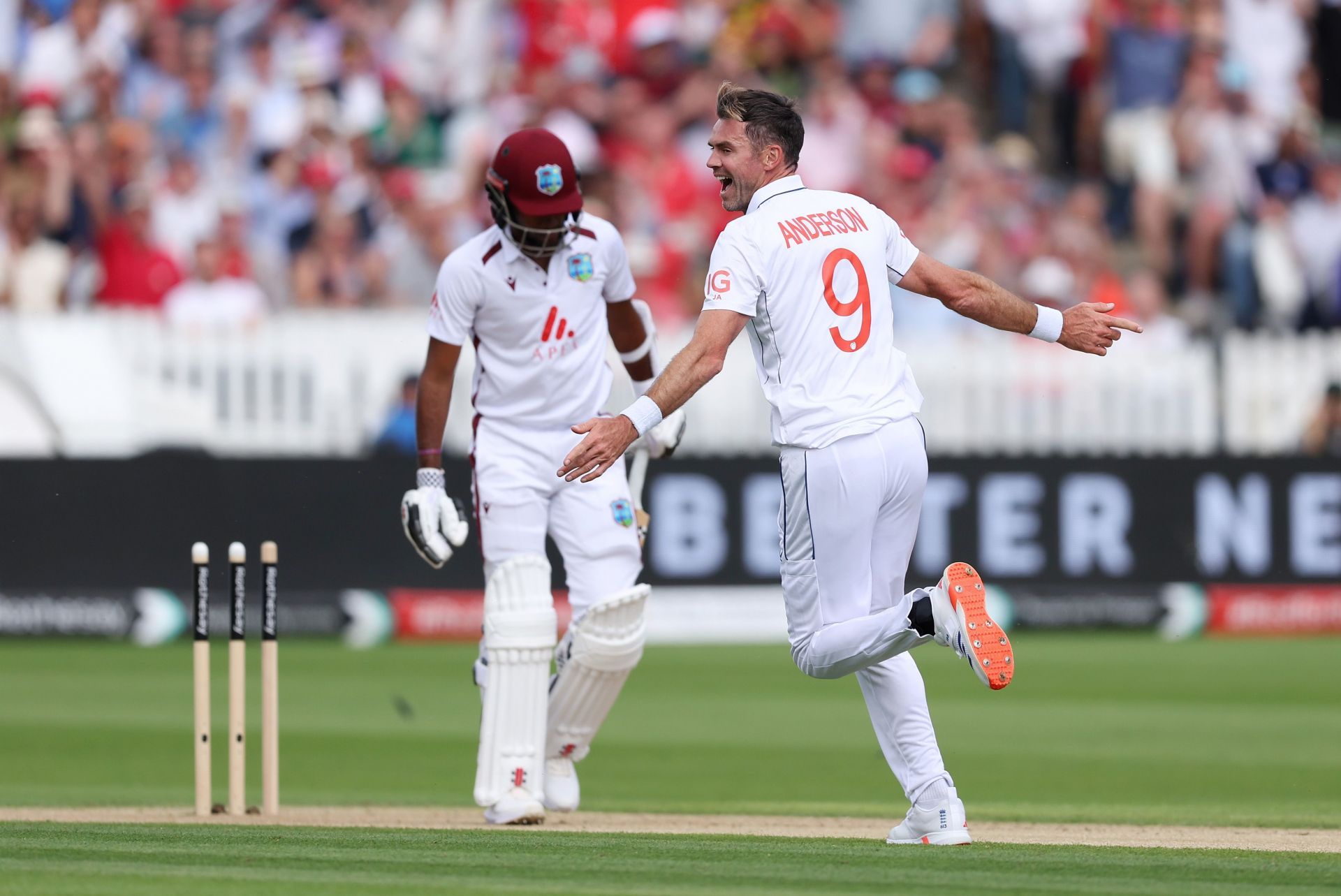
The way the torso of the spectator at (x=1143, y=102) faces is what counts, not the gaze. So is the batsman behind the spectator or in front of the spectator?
in front

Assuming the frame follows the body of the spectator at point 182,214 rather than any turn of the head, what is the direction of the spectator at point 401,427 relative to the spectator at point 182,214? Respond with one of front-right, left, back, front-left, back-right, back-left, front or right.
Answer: front-left

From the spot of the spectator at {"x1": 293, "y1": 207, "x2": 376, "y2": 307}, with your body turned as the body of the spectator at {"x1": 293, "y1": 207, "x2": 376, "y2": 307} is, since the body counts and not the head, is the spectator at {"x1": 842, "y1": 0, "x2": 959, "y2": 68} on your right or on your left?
on your left

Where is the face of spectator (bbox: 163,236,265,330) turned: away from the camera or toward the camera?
toward the camera

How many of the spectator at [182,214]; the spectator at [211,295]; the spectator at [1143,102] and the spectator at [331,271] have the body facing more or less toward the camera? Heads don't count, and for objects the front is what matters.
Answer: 4

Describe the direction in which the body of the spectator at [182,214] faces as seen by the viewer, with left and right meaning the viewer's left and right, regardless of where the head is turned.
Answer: facing the viewer

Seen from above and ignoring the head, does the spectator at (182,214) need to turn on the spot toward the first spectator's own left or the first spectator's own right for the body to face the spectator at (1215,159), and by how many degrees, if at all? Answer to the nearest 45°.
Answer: approximately 90° to the first spectator's own left

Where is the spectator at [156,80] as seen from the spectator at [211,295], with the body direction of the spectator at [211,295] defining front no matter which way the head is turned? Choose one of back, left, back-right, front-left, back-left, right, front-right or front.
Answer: back

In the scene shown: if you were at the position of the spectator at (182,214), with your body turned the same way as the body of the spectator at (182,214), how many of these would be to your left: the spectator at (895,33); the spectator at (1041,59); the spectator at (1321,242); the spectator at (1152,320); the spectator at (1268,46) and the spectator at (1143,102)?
6

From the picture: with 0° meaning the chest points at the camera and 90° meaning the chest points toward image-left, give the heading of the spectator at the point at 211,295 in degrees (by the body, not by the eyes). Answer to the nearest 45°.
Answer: approximately 0°

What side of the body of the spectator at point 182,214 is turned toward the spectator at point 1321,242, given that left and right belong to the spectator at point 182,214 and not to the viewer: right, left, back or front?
left

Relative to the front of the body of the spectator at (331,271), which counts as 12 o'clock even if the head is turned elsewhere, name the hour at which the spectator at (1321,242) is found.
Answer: the spectator at (1321,242) is roughly at 9 o'clock from the spectator at (331,271).

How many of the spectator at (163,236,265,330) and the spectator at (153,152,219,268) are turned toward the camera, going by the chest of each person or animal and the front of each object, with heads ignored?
2

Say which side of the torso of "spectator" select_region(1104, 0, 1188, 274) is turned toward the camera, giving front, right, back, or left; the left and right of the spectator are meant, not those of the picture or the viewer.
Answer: front

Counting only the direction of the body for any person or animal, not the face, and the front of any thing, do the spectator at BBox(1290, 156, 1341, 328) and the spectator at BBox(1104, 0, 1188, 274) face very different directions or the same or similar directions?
same or similar directions

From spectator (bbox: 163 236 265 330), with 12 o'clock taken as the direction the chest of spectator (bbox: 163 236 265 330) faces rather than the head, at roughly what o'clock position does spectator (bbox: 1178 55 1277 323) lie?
spectator (bbox: 1178 55 1277 323) is roughly at 9 o'clock from spectator (bbox: 163 236 265 330).
